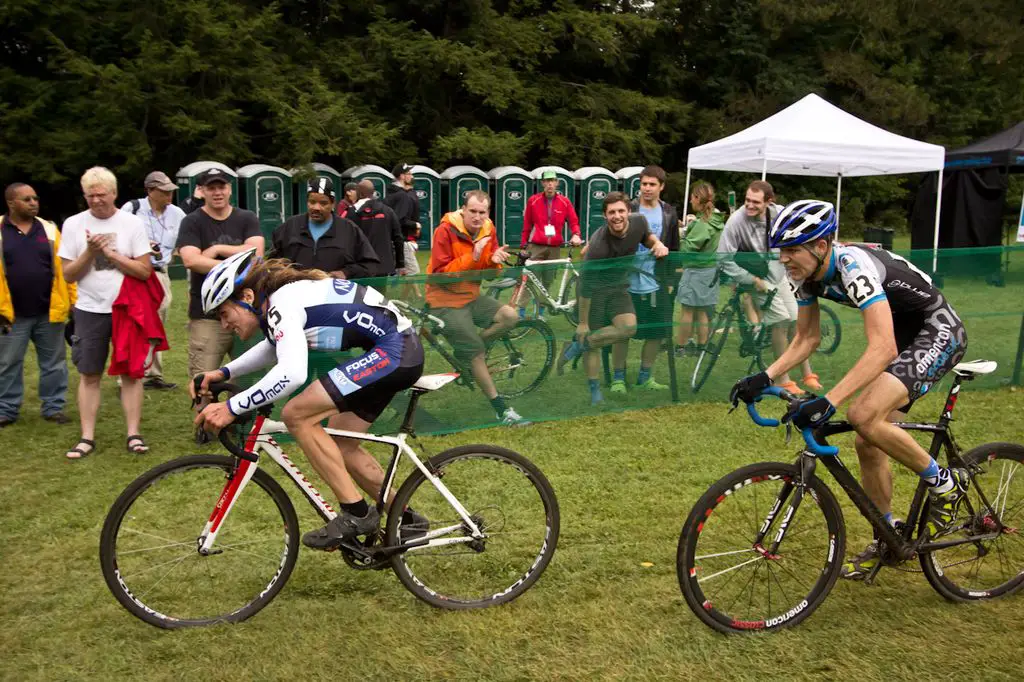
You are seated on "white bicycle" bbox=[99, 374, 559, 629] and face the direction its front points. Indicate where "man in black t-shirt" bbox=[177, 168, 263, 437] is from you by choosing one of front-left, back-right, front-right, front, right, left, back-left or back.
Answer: right

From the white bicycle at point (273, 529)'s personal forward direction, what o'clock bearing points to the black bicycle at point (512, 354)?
The black bicycle is roughly at 4 o'clock from the white bicycle.

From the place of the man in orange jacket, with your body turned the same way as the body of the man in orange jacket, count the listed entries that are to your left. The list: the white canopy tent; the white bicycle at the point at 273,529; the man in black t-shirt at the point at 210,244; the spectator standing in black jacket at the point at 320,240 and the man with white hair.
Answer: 1

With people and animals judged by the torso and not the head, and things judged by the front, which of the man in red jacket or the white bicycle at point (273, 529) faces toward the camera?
the man in red jacket

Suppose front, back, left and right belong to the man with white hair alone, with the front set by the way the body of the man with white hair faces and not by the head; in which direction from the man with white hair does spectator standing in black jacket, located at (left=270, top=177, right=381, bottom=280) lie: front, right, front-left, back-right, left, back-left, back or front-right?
left

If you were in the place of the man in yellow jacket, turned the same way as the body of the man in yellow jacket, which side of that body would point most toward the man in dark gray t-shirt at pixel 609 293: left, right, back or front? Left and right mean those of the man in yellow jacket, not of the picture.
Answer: left

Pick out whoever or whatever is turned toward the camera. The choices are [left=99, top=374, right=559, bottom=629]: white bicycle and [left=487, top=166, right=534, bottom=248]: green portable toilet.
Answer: the green portable toilet

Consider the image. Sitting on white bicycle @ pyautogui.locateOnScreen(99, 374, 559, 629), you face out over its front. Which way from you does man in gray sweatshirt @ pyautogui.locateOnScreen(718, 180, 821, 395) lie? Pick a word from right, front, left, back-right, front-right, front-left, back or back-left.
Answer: back-right

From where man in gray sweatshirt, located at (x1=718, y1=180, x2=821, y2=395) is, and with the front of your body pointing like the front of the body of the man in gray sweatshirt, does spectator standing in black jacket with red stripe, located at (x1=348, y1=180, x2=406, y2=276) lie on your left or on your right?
on your right

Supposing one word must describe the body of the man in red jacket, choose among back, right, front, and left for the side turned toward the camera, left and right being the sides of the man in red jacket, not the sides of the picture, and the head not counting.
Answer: front

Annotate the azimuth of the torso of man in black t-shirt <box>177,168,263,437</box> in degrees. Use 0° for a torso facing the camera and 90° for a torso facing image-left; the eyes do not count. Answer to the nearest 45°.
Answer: approximately 0°

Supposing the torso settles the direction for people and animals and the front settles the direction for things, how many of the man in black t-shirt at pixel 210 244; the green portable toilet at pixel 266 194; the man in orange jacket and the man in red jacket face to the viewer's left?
0

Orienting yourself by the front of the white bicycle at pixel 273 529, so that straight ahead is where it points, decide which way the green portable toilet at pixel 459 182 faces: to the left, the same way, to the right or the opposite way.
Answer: to the left

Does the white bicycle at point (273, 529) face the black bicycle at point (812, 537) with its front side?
no

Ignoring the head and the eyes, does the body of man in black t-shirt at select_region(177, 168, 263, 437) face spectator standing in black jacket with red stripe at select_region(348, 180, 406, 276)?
no

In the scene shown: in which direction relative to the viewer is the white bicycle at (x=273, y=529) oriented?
to the viewer's left

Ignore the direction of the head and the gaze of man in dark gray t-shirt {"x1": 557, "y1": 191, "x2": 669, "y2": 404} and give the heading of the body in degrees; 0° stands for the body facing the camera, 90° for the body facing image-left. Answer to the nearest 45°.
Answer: approximately 0°

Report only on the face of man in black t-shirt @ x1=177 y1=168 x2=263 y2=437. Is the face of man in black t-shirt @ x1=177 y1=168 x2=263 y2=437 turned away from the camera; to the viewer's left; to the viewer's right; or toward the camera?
toward the camera

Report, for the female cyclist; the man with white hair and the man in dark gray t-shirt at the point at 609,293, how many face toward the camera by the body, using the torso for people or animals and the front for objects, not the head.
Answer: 2

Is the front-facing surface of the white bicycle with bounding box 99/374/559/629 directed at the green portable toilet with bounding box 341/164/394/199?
no
